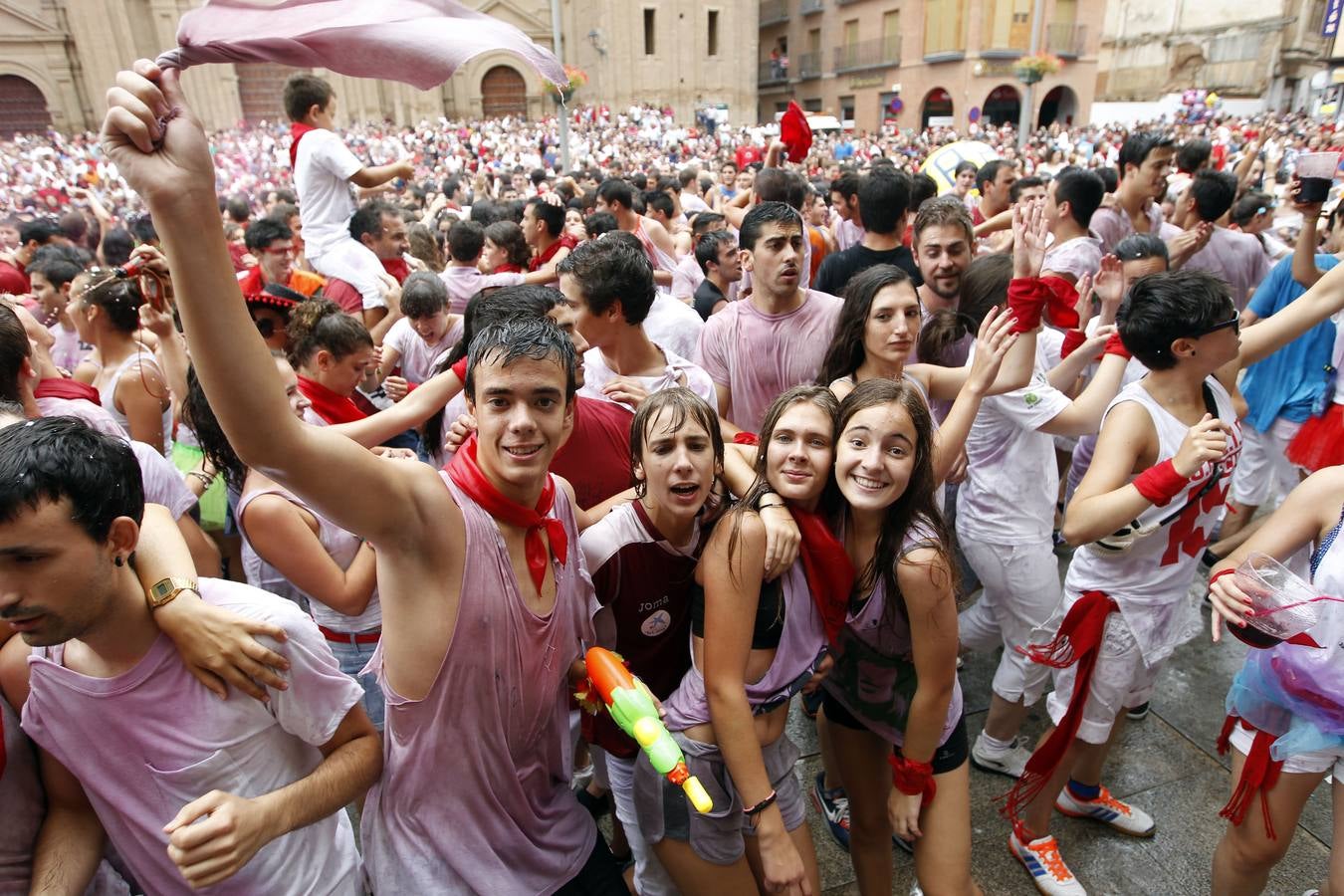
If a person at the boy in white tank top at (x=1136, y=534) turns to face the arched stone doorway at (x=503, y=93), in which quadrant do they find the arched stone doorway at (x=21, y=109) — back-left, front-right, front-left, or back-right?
front-left

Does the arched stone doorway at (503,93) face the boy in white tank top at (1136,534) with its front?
yes

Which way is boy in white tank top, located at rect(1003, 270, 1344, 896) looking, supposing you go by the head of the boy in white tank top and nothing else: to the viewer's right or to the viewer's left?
to the viewer's right

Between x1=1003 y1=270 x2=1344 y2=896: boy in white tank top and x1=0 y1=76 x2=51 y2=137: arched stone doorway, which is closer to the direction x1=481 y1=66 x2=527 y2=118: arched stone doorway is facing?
the boy in white tank top

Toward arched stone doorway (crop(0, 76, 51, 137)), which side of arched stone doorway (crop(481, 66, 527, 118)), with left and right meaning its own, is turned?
right

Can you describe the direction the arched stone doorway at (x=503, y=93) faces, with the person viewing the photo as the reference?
facing the viewer
